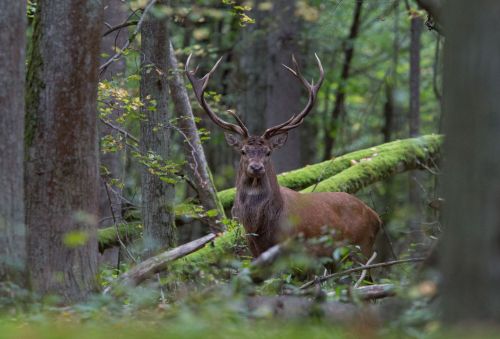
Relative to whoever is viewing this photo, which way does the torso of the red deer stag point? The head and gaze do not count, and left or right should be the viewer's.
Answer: facing the viewer and to the left of the viewer

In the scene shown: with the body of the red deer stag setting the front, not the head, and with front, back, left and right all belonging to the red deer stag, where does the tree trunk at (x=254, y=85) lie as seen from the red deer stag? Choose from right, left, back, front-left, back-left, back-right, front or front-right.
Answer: back-right

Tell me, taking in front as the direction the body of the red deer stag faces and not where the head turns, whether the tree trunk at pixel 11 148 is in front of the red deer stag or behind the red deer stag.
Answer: in front

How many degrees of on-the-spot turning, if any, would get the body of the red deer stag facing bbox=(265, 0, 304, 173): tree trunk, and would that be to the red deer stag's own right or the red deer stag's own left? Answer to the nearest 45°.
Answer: approximately 135° to the red deer stag's own right

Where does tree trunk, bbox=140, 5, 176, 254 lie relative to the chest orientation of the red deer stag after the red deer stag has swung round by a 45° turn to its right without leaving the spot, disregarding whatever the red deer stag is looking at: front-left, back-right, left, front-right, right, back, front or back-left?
front-left

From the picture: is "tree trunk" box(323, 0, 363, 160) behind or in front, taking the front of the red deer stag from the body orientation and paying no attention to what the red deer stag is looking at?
behind
